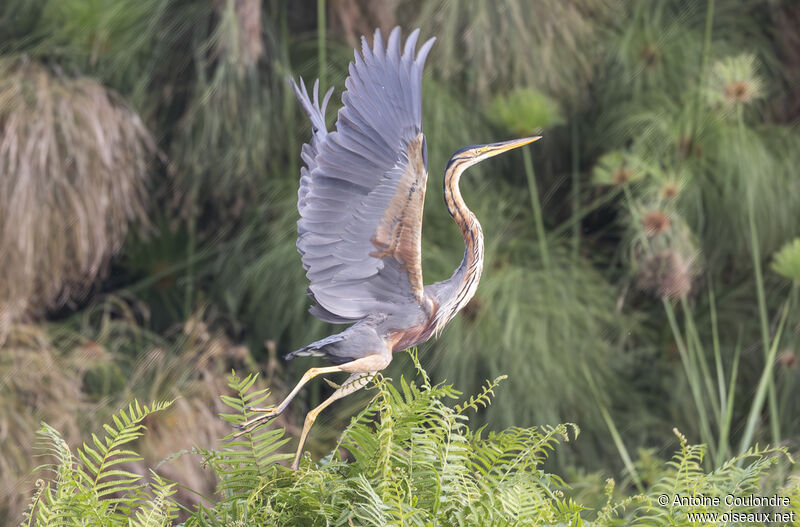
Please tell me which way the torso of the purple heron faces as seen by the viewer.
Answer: to the viewer's right
